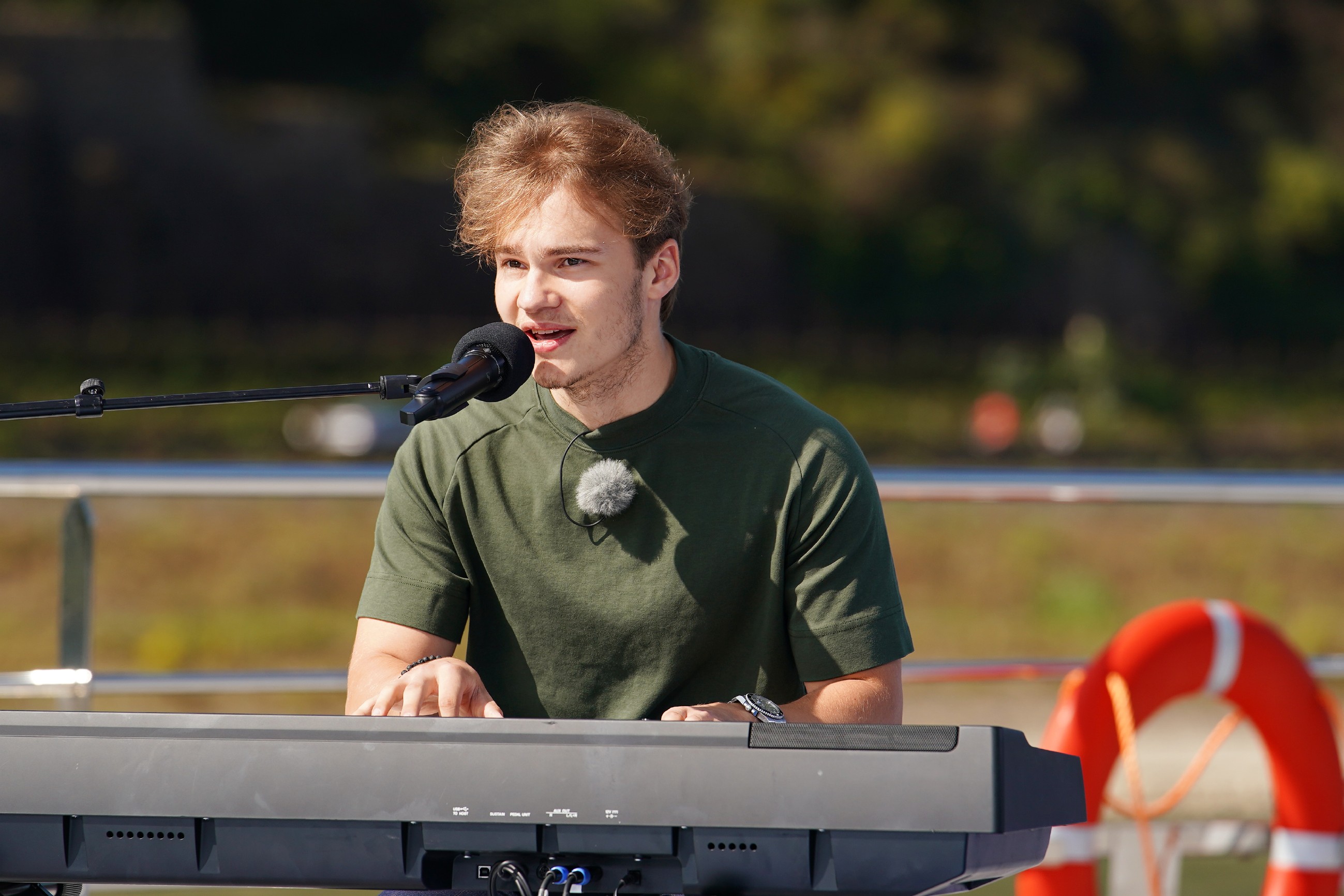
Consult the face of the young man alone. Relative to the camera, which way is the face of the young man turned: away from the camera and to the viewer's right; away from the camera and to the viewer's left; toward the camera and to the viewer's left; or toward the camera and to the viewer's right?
toward the camera and to the viewer's left

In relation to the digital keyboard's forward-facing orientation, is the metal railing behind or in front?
in front

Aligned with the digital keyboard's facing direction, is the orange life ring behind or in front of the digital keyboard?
in front

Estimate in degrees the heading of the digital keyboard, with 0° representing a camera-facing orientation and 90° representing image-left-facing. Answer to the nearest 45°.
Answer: approximately 180°
